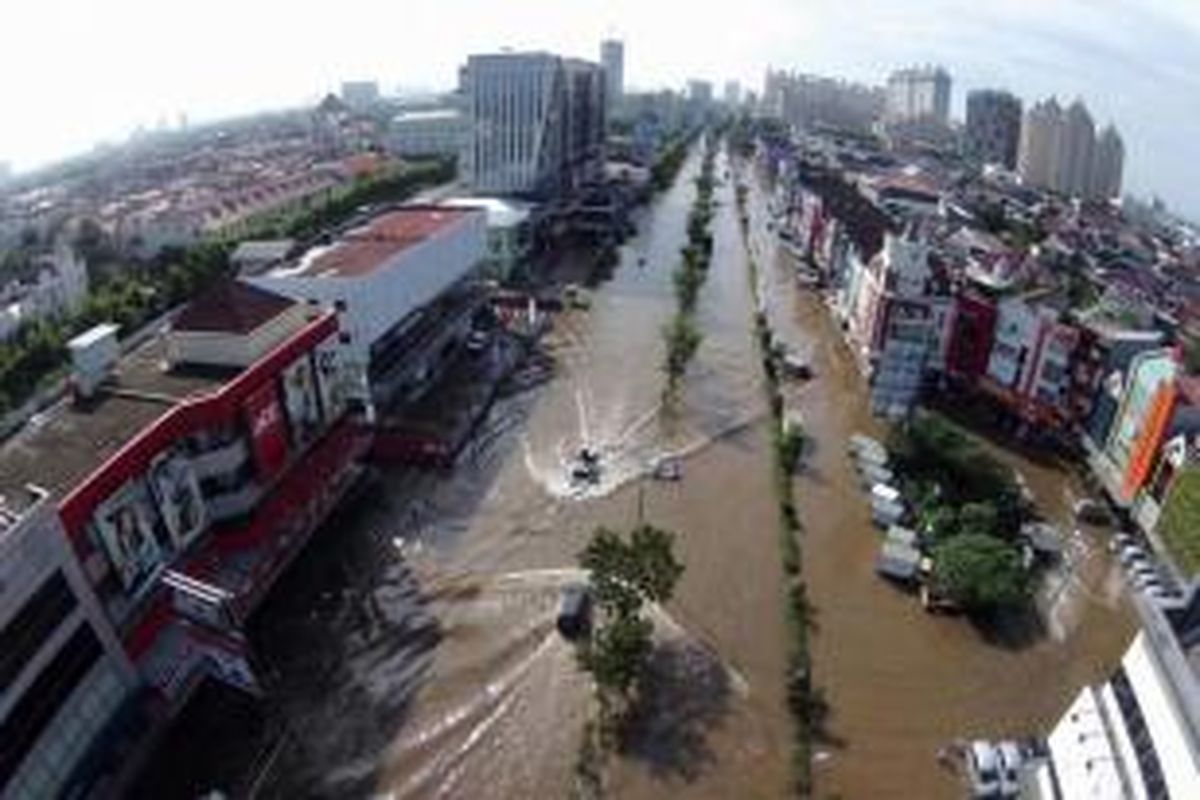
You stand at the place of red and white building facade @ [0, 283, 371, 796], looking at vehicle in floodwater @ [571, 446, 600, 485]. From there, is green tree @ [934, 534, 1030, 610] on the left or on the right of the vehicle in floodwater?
right

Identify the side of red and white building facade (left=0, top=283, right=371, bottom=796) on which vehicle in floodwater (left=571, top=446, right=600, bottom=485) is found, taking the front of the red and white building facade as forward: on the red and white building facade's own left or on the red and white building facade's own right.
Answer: on the red and white building facade's own left

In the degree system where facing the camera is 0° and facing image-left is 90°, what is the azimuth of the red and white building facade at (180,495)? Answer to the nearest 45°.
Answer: approximately 315°

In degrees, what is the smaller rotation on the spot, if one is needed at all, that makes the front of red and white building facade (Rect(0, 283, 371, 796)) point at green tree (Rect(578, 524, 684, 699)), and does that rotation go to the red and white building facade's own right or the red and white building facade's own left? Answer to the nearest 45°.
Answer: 0° — it already faces it

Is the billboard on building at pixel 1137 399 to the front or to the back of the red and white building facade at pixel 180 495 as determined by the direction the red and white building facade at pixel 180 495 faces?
to the front

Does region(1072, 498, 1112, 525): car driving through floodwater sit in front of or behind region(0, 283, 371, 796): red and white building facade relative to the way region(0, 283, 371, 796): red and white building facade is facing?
in front

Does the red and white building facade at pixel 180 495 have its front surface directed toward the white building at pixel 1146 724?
yes

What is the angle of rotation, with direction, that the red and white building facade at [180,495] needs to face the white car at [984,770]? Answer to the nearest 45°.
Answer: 0° — it already faces it

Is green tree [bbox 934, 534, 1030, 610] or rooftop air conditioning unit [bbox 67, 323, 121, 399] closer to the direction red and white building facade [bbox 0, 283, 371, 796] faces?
the green tree

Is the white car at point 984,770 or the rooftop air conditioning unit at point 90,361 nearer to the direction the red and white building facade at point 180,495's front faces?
the white car

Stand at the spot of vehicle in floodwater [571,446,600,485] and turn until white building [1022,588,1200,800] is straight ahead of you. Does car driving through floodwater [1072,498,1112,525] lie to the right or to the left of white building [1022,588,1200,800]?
left

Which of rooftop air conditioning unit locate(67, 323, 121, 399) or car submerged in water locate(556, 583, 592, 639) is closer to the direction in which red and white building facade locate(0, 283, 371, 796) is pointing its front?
the car submerged in water
